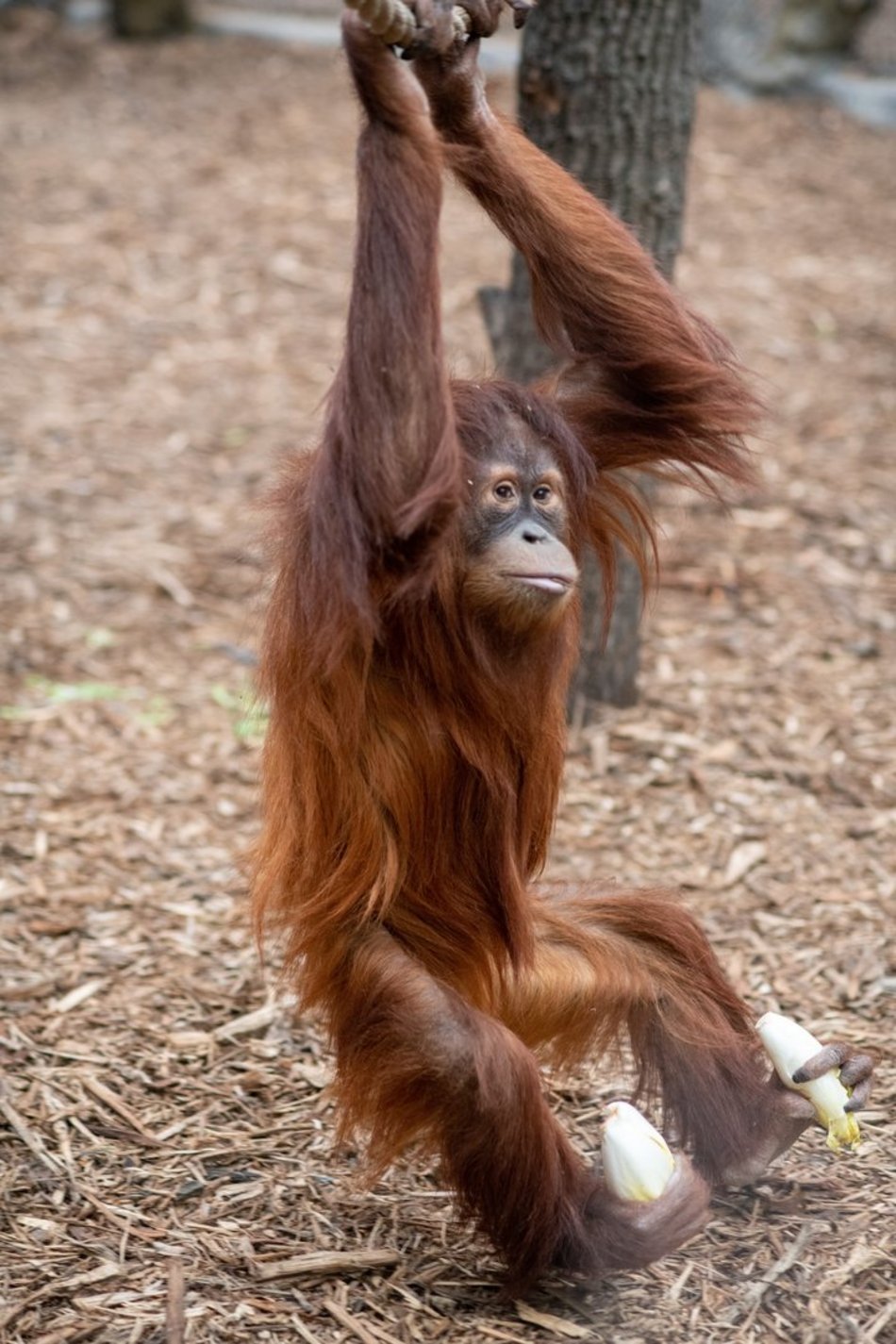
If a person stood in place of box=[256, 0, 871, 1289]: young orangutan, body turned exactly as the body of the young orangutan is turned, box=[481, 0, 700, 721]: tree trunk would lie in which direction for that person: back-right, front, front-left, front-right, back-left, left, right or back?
back-left

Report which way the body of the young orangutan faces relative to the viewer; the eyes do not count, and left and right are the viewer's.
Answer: facing the viewer and to the right of the viewer
